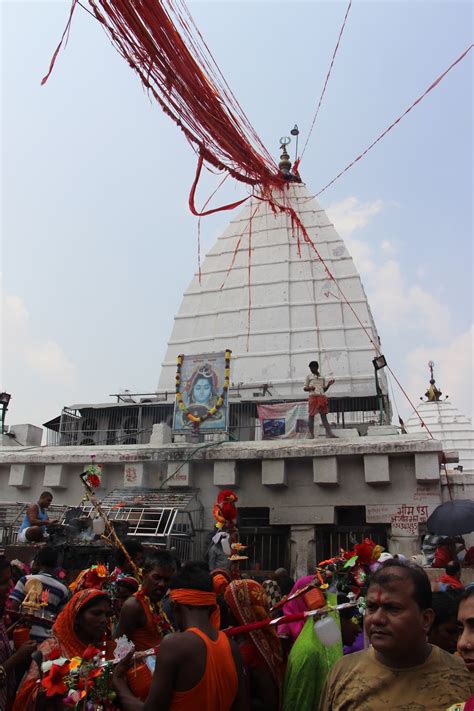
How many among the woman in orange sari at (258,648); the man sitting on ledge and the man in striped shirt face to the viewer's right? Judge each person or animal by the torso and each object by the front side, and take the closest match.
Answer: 1

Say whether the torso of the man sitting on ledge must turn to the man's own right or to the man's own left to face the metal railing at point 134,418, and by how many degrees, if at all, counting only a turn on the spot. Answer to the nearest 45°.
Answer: approximately 90° to the man's own left

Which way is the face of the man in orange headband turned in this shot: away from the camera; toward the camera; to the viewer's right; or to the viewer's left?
away from the camera

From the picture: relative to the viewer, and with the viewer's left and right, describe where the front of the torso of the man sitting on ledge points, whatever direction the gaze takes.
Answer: facing to the right of the viewer

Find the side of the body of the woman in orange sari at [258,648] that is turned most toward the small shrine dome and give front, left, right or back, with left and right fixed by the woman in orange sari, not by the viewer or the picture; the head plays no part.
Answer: front

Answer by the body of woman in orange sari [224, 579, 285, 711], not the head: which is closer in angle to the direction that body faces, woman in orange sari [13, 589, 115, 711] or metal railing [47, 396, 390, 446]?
the metal railing

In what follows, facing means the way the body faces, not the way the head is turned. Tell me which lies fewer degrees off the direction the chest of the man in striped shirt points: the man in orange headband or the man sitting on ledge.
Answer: the man sitting on ledge

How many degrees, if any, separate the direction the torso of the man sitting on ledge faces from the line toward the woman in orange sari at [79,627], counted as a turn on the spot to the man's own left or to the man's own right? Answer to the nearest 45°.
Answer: approximately 90° to the man's own right

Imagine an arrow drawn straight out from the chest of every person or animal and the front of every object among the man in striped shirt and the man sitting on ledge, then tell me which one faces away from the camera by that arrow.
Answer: the man in striped shirt

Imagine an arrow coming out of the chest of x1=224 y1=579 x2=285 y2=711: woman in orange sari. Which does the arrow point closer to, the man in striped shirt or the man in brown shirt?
the man in striped shirt

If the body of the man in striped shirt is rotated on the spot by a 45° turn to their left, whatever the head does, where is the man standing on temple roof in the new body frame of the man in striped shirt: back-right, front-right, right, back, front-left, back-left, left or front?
right

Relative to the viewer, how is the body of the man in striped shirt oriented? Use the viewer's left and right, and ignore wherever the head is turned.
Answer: facing away from the viewer
